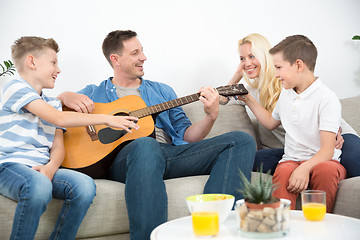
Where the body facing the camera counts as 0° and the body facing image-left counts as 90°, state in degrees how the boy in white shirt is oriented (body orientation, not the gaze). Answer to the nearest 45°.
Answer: approximately 45°

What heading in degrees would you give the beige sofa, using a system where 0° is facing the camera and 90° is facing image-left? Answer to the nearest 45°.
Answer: approximately 0°

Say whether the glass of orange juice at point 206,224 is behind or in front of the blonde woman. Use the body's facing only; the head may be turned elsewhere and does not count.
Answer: in front

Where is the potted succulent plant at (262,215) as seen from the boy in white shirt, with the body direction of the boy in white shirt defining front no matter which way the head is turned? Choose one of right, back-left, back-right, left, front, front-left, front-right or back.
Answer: front-left

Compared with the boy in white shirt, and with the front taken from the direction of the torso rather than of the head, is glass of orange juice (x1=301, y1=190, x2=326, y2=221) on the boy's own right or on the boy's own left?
on the boy's own left

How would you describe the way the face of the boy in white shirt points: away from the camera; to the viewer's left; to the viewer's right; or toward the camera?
to the viewer's left

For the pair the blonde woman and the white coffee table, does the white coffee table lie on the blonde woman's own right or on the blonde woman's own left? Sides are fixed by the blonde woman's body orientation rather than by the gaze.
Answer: on the blonde woman's own left

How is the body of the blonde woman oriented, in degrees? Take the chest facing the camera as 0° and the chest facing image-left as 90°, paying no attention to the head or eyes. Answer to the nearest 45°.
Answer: approximately 45°
